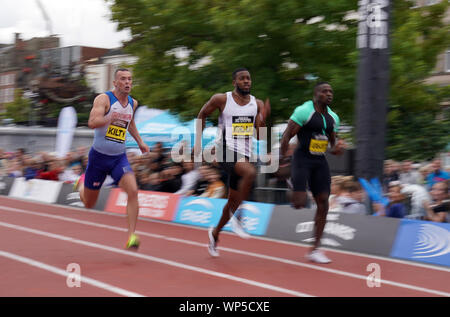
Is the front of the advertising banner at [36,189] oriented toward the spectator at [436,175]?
no

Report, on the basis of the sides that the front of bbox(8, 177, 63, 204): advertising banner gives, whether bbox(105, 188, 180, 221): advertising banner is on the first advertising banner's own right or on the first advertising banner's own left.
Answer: on the first advertising banner's own left

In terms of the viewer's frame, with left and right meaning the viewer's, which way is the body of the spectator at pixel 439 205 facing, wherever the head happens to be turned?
facing the viewer and to the left of the viewer

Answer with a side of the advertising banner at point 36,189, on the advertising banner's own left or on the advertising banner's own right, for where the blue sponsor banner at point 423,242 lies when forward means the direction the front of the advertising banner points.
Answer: on the advertising banner's own left

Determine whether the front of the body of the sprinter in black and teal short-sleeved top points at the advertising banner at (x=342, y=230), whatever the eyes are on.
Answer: no

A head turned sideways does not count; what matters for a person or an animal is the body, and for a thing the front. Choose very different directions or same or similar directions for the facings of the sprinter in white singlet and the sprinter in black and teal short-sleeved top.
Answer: same or similar directions

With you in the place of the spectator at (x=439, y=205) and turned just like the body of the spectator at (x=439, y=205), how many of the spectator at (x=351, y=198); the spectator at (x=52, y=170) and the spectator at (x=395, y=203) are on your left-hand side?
0

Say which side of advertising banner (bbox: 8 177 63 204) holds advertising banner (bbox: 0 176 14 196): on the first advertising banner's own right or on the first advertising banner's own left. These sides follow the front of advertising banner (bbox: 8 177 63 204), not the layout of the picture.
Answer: on the first advertising banner's own right

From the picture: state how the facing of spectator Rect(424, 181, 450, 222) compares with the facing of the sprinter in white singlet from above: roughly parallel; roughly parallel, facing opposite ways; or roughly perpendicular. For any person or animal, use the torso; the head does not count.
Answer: roughly perpendicular

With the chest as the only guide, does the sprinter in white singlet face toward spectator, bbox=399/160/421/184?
no

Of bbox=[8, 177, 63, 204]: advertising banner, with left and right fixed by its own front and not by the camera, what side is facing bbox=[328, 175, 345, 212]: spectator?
left

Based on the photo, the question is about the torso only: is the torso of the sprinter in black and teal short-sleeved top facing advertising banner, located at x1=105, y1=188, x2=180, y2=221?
no
